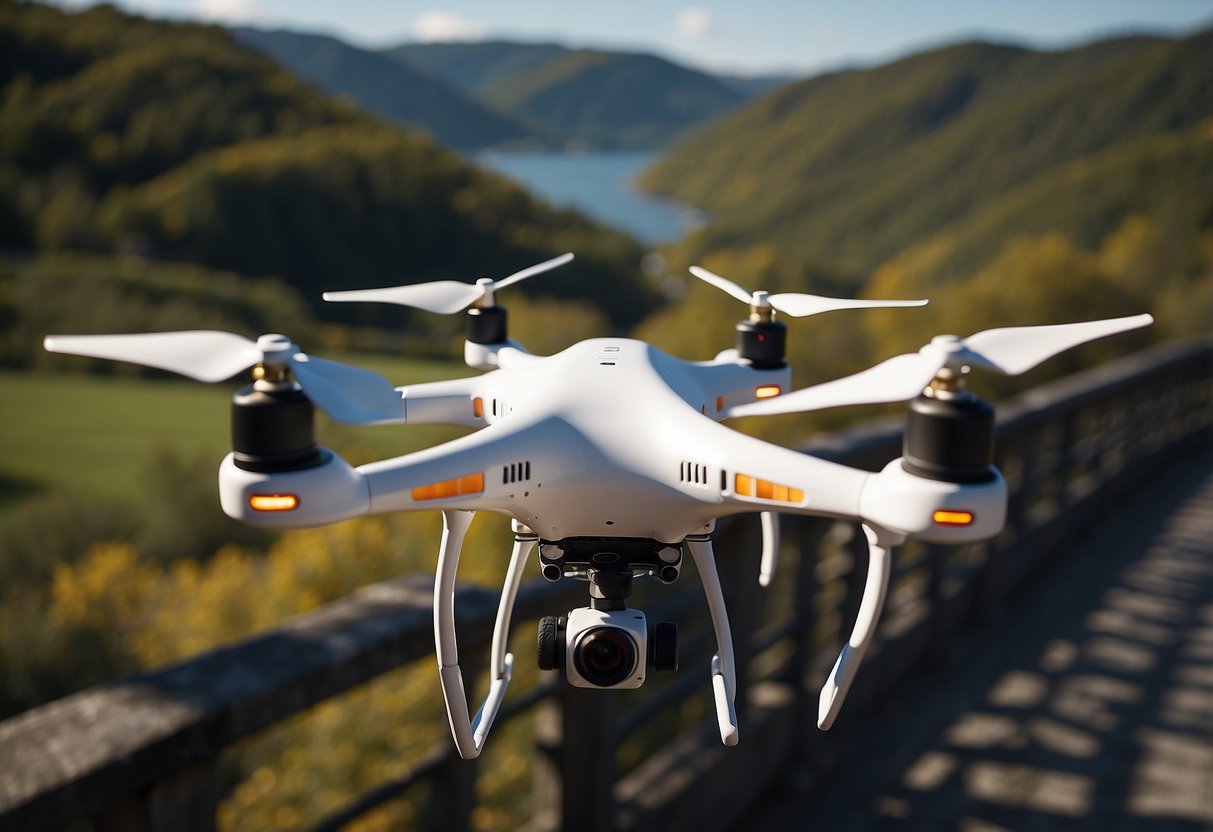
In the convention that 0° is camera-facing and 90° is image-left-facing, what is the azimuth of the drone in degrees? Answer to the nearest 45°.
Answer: approximately 0°

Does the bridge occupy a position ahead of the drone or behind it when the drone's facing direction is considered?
behind
